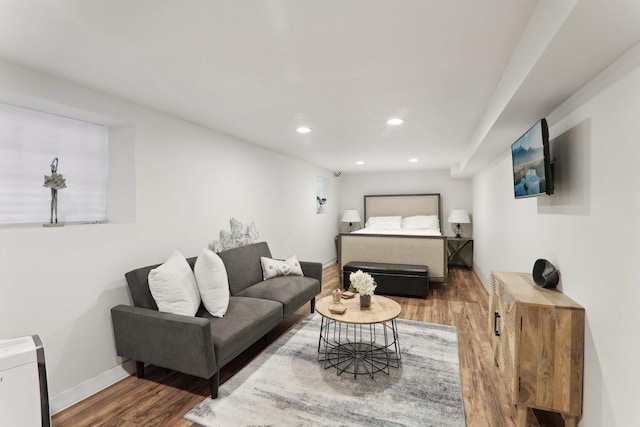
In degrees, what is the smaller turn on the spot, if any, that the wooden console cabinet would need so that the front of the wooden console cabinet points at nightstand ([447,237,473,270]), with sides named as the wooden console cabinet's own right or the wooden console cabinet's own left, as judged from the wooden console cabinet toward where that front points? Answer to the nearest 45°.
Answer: approximately 90° to the wooden console cabinet's own right

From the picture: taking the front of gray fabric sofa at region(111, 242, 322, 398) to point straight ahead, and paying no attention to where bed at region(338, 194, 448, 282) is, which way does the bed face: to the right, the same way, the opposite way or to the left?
to the right

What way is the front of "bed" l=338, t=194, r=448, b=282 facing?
toward the camera

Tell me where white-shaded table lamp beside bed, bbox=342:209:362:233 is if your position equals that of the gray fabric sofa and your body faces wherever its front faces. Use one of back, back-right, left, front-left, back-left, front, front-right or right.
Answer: left

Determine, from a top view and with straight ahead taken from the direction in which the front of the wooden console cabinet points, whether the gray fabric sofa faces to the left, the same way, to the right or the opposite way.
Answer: the opposite way

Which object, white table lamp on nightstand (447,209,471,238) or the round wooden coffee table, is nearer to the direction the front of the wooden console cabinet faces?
the round wooden coffee table

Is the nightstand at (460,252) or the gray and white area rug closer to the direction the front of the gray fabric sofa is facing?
the gray and white area rug

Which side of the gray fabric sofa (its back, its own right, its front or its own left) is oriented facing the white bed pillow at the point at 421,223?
left

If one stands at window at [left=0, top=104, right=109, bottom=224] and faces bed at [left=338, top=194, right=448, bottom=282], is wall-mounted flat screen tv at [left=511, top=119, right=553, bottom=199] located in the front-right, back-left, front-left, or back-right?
front-right

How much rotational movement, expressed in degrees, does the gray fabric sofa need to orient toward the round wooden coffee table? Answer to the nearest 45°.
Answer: approximately 45° to its left

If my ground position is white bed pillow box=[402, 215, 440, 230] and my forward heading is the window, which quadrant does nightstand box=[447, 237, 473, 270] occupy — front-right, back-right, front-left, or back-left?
back-left

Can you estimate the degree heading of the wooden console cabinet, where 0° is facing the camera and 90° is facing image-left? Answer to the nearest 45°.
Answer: approximately 90°

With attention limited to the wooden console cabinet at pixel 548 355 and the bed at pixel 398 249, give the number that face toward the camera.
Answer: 1

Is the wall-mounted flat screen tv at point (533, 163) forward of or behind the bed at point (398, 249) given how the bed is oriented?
forward

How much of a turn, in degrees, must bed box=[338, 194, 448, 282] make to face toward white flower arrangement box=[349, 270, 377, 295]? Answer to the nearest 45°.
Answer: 0° — it already faces it
